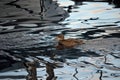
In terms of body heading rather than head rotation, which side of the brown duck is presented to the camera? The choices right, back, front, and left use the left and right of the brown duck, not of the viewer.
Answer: left
